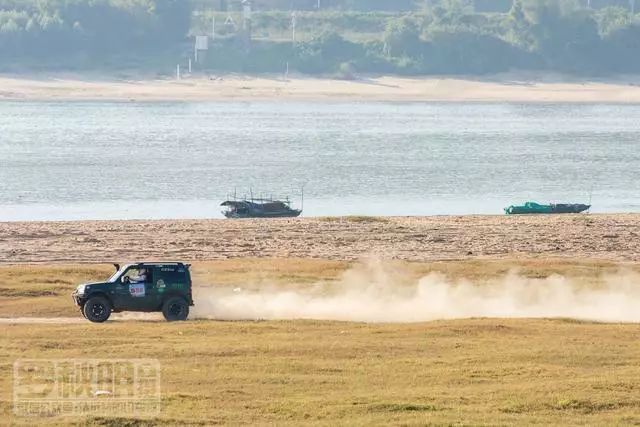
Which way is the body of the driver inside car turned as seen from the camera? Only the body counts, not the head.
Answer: to the viewer's left

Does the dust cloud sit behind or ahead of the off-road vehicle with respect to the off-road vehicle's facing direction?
behind

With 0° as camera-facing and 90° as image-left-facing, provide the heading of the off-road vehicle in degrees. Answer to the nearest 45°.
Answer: approximately 90°

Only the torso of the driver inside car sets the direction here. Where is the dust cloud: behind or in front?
behind
